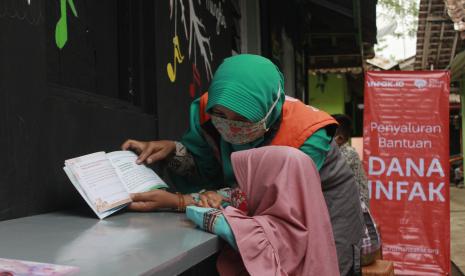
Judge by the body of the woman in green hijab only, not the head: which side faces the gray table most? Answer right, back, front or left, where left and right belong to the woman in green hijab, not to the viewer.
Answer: front

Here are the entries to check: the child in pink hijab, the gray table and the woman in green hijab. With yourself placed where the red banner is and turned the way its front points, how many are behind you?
0

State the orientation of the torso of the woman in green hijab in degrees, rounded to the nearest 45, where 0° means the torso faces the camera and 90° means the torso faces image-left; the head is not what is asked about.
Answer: approximately 45°

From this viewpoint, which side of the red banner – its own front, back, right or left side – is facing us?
front

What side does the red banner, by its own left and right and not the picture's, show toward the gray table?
front

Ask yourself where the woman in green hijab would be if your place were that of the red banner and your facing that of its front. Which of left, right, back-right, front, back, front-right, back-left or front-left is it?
front

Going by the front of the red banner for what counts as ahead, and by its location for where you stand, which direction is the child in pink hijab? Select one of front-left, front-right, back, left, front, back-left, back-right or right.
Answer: front

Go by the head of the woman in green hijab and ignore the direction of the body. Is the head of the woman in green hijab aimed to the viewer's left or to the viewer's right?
to the viewer's left

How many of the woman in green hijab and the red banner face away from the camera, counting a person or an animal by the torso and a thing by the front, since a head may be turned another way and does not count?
0

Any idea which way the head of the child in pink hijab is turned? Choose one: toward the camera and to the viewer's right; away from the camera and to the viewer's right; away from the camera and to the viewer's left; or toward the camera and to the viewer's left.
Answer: away from the camera and to the viewer's left

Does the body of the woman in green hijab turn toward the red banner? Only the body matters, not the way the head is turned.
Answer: no
